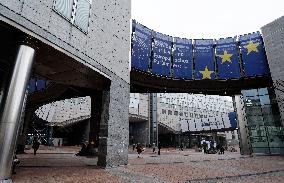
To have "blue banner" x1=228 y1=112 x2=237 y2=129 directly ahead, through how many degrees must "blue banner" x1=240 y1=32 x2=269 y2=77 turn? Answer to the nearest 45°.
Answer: approximately 180°

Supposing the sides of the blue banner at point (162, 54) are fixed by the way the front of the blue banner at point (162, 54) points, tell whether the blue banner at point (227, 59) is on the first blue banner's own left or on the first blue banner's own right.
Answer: on the first blue banner's own left

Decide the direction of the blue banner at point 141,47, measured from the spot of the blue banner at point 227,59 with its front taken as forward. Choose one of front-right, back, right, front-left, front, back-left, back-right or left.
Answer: front-right

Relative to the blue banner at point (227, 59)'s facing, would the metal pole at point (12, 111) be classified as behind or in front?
in front

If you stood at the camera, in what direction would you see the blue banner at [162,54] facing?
facing the viewer

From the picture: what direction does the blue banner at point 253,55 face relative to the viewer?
toward the camera

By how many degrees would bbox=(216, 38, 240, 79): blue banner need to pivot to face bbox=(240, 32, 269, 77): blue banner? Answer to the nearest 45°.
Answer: approximately 90° to its left

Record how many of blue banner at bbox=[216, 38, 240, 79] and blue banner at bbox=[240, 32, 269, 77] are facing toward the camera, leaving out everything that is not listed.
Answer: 2

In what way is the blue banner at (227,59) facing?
toward the camera

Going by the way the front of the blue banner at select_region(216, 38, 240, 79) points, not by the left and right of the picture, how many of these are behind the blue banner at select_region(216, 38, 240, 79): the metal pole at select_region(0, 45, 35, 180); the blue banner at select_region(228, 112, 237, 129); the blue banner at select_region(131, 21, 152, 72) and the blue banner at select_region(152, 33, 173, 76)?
1

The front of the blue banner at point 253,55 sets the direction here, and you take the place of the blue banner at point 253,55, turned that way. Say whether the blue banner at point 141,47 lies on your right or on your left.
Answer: on your right

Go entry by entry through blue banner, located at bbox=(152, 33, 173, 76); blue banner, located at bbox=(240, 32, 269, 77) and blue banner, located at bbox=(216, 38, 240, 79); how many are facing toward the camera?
3
